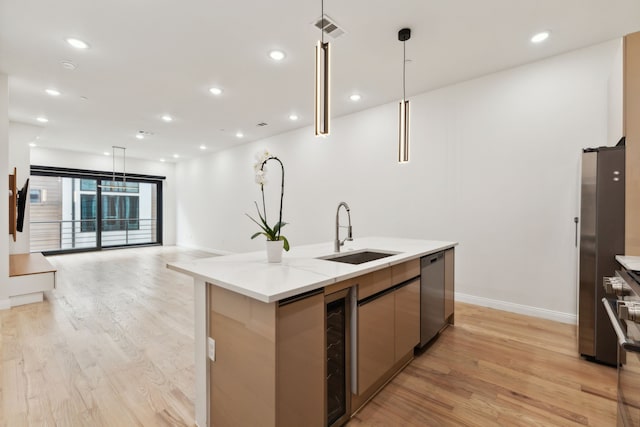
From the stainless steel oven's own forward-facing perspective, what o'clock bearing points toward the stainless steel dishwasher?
The stainless steel dishwasher is roughly at 1 o'clock from the stainless steel oven.

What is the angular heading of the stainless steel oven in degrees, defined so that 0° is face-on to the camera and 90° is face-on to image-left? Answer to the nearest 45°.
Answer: approximately 90°

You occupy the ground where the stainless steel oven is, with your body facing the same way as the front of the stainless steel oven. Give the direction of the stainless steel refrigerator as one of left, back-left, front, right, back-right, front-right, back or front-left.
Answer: right

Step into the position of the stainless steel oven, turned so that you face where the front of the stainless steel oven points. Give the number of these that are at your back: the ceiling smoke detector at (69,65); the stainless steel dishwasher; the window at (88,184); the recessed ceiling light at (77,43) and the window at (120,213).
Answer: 0

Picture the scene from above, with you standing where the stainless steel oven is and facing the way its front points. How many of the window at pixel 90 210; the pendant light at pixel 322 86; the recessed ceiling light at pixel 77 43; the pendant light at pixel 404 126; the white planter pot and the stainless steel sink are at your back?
0

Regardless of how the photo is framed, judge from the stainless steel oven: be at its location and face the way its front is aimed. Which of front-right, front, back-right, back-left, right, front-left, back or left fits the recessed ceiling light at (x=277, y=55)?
front

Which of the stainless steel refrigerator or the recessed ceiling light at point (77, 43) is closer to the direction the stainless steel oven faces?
the recessed ceiling light

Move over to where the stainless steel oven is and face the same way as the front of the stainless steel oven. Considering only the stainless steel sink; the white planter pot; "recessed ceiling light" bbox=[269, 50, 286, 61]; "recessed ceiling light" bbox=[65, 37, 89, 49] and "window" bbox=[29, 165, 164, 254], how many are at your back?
0

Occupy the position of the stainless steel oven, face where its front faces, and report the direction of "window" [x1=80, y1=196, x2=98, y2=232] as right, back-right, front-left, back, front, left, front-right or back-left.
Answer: front

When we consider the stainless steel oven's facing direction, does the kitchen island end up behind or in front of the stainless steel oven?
in front

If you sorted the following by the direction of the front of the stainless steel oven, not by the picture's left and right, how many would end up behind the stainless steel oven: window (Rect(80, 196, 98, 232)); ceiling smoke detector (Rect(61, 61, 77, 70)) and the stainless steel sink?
0

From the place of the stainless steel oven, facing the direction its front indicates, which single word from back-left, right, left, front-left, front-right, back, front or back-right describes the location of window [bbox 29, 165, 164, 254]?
front

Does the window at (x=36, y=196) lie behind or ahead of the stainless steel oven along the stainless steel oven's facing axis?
ahead

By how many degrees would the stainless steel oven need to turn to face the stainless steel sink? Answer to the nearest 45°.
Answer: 0° — it already faces it
